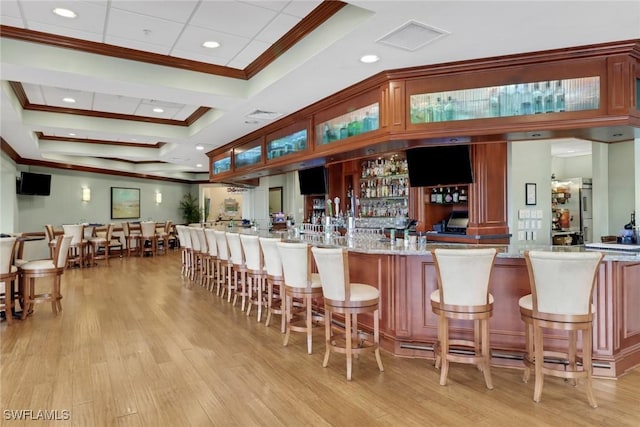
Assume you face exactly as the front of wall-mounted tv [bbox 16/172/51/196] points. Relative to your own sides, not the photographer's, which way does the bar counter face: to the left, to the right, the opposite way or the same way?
to the right

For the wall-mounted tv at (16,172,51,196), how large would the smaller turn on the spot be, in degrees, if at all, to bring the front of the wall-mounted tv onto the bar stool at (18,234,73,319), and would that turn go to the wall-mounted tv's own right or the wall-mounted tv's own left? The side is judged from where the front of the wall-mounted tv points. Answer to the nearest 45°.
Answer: approximately 45° to the wall-mounted tv's own right

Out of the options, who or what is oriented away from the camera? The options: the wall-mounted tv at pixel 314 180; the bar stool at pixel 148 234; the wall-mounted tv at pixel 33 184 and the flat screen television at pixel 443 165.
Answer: the bar stool

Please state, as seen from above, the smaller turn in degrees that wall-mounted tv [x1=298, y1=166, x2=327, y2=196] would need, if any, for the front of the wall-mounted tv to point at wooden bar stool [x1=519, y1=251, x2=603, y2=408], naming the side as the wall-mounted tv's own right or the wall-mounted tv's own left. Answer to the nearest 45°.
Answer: approximately 45° to the wall-mounted tv's own left

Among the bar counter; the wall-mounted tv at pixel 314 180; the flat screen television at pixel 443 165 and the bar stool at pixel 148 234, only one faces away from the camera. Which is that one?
the bar stool

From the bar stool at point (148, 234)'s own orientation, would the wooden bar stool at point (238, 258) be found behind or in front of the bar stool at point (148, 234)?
behind

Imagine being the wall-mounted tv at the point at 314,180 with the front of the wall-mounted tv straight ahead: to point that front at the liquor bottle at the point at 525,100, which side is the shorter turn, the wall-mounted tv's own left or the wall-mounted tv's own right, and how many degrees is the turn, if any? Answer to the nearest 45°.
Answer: approximately 45° to the wall-mounted tv's own left

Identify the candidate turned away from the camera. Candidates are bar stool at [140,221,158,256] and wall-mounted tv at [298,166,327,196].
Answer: the bar stool

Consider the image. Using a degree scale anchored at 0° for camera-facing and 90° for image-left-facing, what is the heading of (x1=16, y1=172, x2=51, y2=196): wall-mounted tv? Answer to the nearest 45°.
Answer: approximately 315°

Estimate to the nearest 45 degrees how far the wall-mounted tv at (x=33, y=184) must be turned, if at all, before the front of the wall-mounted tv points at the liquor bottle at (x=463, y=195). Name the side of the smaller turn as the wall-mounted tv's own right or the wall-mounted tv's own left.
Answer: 0° — it already faces it

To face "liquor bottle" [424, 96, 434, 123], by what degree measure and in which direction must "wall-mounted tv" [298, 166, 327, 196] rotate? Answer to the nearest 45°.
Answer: approximately 45° to its left

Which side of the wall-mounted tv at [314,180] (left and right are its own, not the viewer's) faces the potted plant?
right

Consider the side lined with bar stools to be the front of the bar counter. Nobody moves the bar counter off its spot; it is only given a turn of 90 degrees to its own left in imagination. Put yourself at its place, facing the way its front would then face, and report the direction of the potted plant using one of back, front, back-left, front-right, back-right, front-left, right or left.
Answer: back-left

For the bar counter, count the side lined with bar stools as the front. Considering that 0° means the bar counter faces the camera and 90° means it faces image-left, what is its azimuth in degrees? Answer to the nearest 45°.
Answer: approximately 0°

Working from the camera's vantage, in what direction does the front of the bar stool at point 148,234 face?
facing away from the viewer
